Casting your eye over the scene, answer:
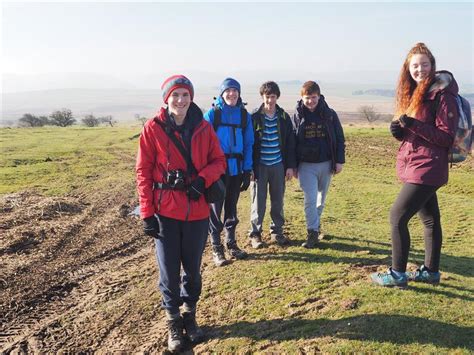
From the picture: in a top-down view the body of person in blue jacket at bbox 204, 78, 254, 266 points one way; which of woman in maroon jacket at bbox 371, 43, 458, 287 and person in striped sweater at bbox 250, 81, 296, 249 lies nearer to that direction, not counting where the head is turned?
the woman in maroon jacket

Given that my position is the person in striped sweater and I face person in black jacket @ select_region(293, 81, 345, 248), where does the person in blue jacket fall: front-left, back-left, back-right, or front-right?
back-right

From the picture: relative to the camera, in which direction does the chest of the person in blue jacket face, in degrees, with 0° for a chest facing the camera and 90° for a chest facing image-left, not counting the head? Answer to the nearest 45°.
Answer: approximately 0°

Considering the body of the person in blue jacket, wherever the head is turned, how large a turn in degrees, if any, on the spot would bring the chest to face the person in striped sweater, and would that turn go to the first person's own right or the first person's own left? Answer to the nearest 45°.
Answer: approximately 135° to the first person's own left

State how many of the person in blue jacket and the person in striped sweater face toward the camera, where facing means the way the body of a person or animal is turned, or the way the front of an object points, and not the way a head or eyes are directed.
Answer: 2

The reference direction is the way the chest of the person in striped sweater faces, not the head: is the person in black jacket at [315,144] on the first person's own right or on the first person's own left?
on the first person's own left

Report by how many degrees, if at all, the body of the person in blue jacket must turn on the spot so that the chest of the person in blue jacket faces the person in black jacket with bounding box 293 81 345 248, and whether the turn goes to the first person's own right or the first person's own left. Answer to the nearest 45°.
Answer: approximately 90° to the first person's own left
